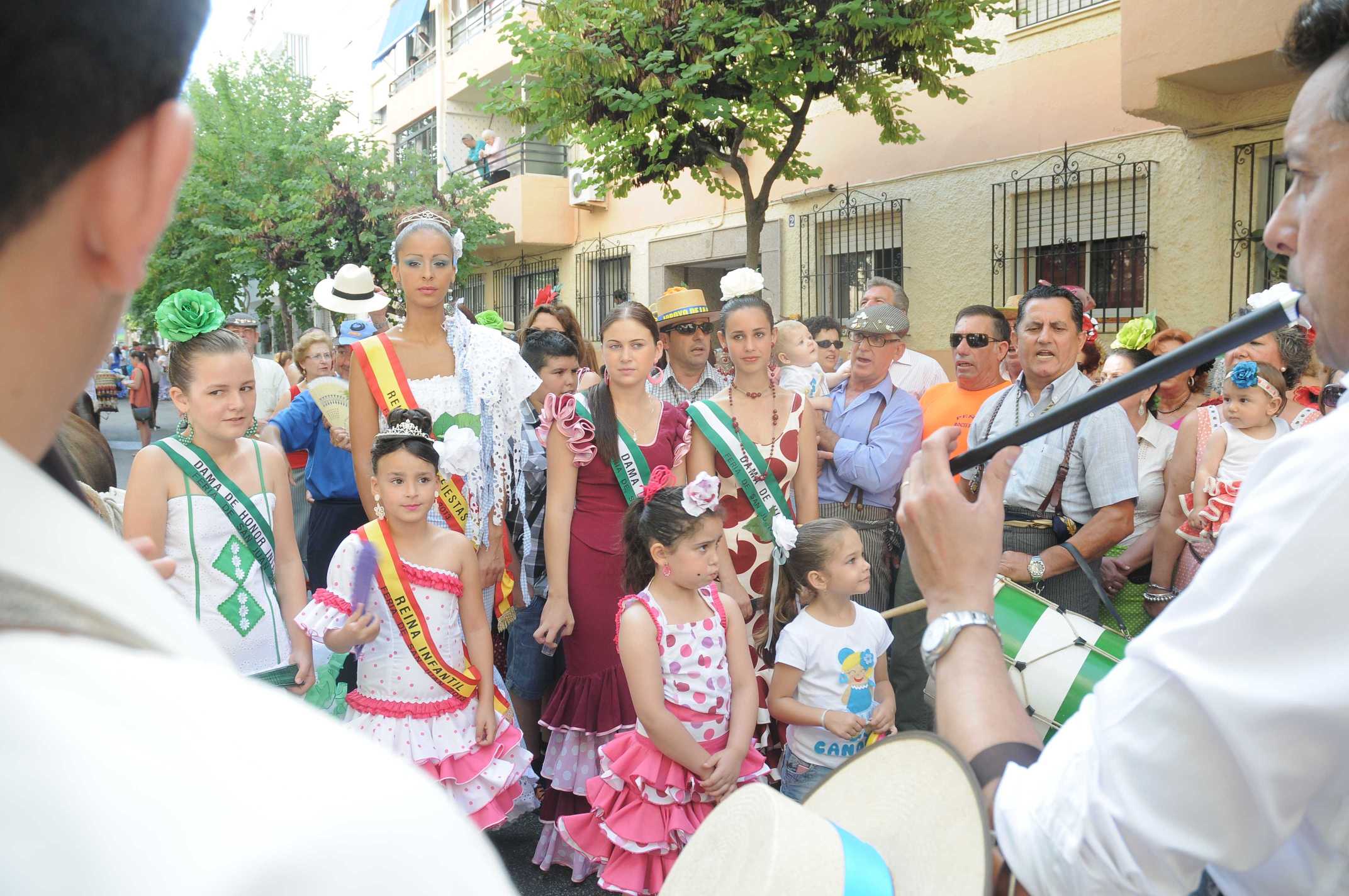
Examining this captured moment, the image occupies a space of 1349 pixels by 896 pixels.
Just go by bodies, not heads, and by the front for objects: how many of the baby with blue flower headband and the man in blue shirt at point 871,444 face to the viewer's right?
0

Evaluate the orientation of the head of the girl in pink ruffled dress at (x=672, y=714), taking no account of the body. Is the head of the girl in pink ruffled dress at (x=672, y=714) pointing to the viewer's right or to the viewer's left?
to the viewer's right

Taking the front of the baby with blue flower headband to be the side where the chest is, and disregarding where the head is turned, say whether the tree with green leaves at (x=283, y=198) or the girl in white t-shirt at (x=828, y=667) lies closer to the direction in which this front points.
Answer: the girl in white t-shirt

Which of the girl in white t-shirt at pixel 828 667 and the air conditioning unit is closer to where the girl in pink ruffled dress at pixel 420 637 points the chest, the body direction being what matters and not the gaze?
the girl in white t-shirt

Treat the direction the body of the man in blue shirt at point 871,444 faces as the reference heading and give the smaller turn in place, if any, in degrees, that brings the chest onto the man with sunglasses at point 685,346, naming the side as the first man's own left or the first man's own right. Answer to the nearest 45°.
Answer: approximately 90° to the first man's own right

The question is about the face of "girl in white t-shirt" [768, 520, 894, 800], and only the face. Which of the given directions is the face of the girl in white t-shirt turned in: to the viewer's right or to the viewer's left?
to the viewer's right

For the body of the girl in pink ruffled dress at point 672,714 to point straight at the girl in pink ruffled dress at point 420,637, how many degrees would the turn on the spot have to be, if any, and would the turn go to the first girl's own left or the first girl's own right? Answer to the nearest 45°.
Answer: approximately 135° to the first girl's own right

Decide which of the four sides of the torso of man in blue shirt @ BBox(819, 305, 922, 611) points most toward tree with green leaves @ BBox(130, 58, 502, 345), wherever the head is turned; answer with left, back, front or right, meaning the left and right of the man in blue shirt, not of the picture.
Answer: right

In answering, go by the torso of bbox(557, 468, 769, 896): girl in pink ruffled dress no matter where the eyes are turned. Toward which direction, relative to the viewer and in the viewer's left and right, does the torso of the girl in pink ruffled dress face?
facing the viewer and to the right of the viewer

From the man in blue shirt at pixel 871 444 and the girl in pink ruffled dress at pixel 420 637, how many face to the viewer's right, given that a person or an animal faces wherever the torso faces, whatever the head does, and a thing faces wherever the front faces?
0

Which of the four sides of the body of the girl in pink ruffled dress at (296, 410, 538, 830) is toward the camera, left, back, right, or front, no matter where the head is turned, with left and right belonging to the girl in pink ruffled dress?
front

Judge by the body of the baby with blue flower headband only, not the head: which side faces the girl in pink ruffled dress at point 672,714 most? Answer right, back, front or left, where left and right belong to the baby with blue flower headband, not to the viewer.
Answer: front

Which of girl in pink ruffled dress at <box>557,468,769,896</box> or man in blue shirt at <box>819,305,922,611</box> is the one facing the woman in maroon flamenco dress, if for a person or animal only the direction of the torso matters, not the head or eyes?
the man in blue shirt

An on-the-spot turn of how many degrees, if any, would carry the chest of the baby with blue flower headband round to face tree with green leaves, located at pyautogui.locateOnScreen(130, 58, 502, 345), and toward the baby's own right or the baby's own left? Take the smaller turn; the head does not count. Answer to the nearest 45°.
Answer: approximately 90° to the baby's own right

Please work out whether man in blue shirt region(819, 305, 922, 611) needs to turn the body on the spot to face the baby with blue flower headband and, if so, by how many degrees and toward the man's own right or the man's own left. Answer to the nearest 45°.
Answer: approximately 135° to the man's own left
